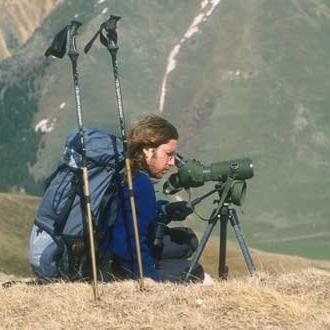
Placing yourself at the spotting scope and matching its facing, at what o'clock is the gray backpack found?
The gray backpack is roughly at 6 o'clock from the spotting scope.

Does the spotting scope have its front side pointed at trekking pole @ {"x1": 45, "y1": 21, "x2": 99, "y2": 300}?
no

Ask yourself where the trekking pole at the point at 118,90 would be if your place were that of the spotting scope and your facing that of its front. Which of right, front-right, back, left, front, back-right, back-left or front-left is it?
back

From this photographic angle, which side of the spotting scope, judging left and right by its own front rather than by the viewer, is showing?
right
